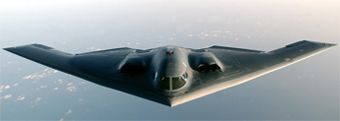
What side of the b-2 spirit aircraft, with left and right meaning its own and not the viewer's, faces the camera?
front
